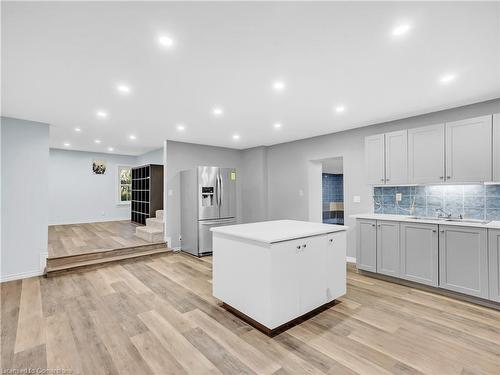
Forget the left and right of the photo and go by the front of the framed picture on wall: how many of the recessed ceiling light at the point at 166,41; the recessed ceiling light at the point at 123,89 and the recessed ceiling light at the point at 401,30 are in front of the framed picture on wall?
3

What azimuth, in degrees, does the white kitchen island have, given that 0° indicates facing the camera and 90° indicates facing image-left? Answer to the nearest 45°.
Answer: approximately 315°

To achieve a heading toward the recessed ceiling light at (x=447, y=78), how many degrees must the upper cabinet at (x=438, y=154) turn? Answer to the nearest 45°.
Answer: approximately 45° to its left

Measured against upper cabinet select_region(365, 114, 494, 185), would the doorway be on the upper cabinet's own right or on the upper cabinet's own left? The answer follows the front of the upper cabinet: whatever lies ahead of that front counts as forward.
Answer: on the upper cabinet's own right

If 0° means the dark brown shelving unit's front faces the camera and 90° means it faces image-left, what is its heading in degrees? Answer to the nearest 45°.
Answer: approximately 45°

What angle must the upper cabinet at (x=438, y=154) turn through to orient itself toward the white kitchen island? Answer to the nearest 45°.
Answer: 0° — it already faces it
